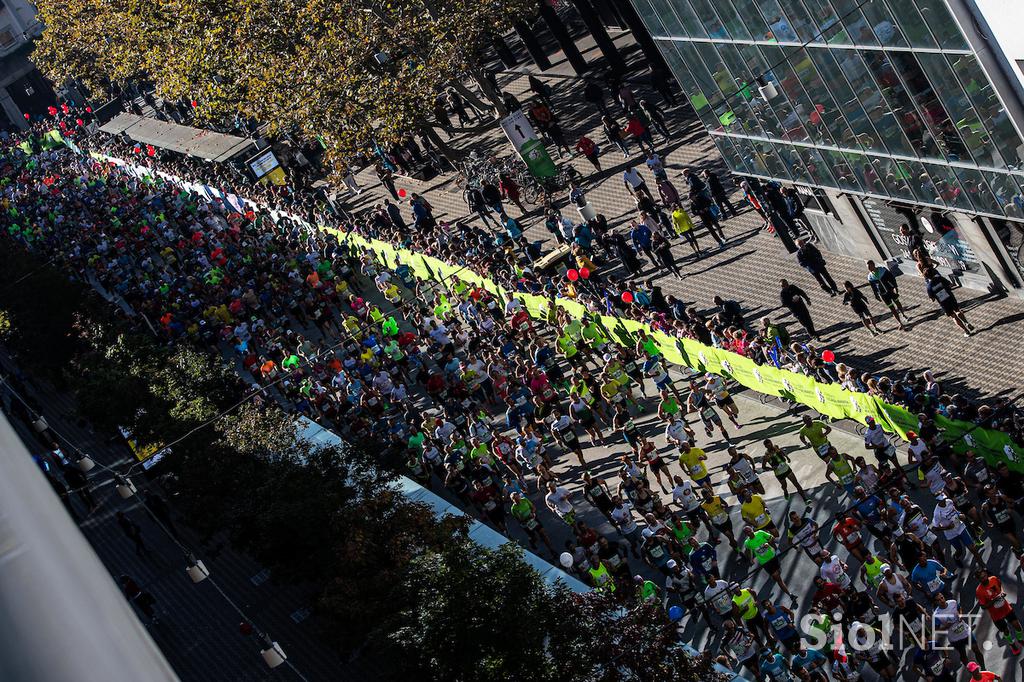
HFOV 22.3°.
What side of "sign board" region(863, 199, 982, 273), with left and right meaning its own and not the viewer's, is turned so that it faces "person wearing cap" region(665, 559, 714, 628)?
front

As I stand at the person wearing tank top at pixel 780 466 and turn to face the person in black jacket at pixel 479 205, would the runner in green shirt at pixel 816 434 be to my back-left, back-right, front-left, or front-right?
back-right

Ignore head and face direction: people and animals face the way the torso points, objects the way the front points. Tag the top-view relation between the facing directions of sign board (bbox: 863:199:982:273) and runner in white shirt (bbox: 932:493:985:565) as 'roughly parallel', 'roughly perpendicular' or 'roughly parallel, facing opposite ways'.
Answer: roughly perpendicular

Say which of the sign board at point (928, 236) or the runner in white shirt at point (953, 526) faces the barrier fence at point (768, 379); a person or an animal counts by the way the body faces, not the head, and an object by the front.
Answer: the sign board

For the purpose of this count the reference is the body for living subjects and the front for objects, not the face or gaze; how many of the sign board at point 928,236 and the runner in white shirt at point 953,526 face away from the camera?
0

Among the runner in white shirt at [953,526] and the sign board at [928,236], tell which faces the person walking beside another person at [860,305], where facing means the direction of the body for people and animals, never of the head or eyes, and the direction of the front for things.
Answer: the sign board

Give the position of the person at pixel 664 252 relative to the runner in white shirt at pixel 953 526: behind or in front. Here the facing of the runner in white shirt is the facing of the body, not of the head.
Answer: behind

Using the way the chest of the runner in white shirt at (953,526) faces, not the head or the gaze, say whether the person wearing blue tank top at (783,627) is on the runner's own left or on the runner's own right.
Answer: on the runner's own right

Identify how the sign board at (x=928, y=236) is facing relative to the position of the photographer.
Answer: facing the viewer and to the left of the viewer
